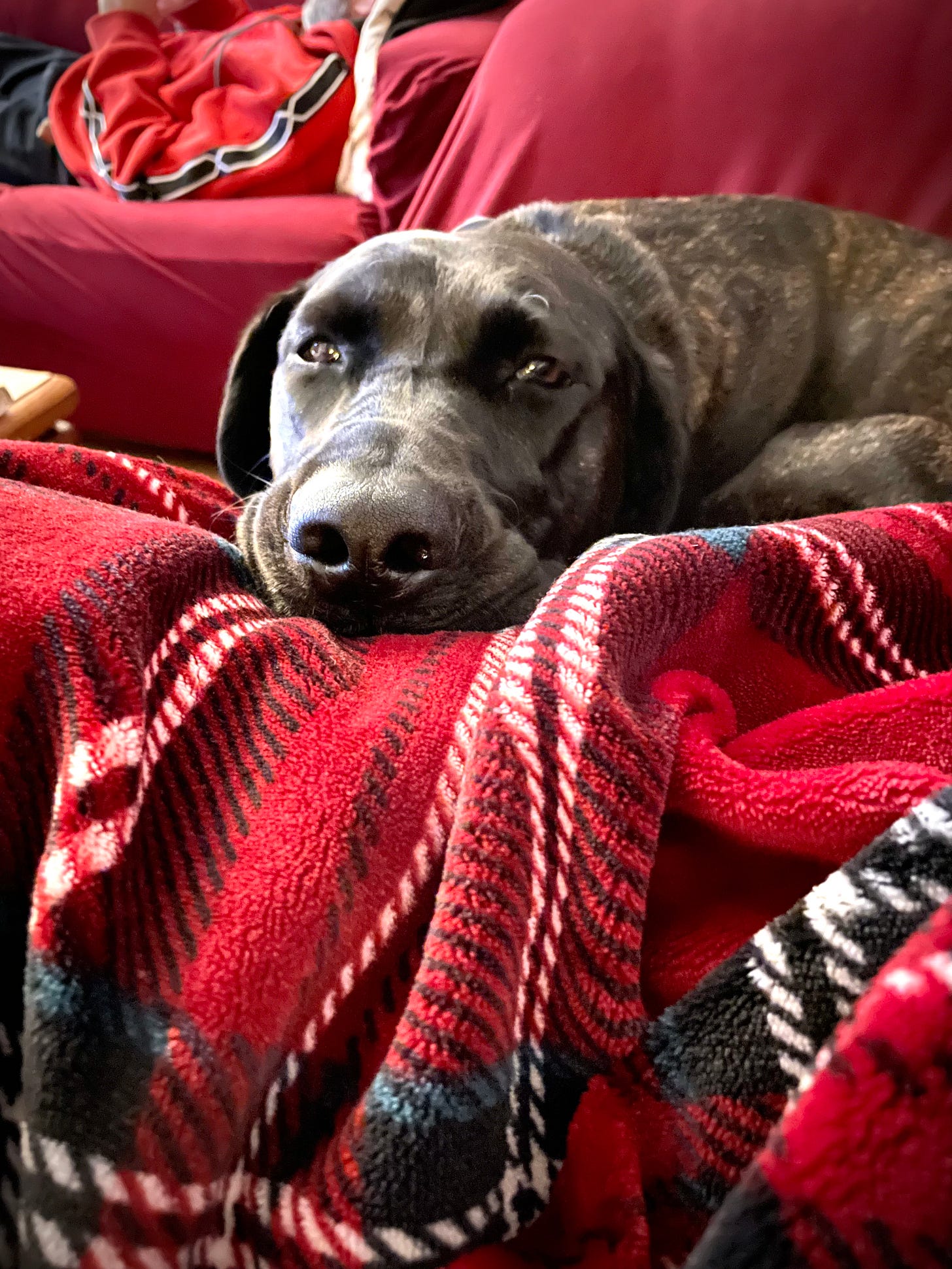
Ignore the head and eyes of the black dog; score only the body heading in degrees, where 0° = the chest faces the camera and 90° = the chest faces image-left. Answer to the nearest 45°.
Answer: approximately 45°

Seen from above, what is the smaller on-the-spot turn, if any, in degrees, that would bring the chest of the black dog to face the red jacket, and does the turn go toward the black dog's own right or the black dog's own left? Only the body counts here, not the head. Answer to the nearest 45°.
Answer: approximately 90° to the black dog's own right

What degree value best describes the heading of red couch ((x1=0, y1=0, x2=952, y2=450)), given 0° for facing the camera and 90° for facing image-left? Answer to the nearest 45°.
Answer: approximately 0°
